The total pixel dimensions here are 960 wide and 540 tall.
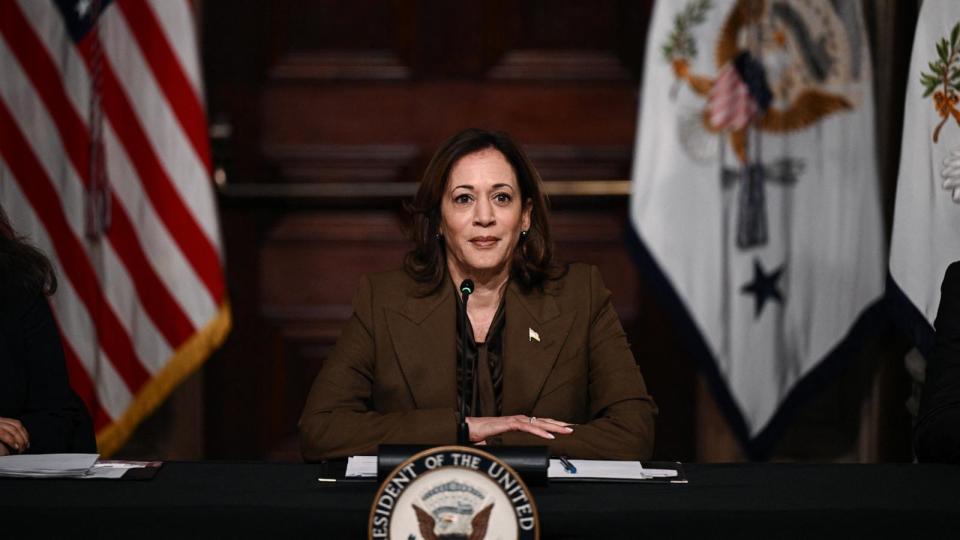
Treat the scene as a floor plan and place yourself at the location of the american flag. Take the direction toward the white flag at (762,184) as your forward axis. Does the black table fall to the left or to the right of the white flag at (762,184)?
right

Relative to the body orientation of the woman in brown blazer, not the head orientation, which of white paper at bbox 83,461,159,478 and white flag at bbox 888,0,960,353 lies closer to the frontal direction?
the white paper

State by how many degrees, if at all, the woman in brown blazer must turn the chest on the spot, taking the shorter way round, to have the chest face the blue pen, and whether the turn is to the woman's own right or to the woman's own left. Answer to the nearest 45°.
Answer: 0° — they already face it

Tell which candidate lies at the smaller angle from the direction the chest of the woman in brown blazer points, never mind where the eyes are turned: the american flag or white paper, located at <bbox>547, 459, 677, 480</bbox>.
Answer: the white paper

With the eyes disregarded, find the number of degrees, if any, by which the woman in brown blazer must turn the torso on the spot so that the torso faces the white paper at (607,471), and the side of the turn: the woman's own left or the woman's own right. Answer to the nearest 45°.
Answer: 0° — they already face it

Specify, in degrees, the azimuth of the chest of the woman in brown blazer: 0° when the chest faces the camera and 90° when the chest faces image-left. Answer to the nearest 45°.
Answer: approximately 0°

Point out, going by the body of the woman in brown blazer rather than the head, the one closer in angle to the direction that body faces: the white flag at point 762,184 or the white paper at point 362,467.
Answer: the white paper

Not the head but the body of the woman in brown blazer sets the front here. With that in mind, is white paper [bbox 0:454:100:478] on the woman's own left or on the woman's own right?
on the woman's own right

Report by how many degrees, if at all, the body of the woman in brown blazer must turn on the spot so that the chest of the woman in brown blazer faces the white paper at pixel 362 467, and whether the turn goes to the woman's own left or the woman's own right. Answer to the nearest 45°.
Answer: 0° — they already face it

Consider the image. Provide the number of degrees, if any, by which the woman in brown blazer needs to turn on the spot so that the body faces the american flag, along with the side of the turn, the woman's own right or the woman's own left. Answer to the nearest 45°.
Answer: approximately 135° to the woman's own right
